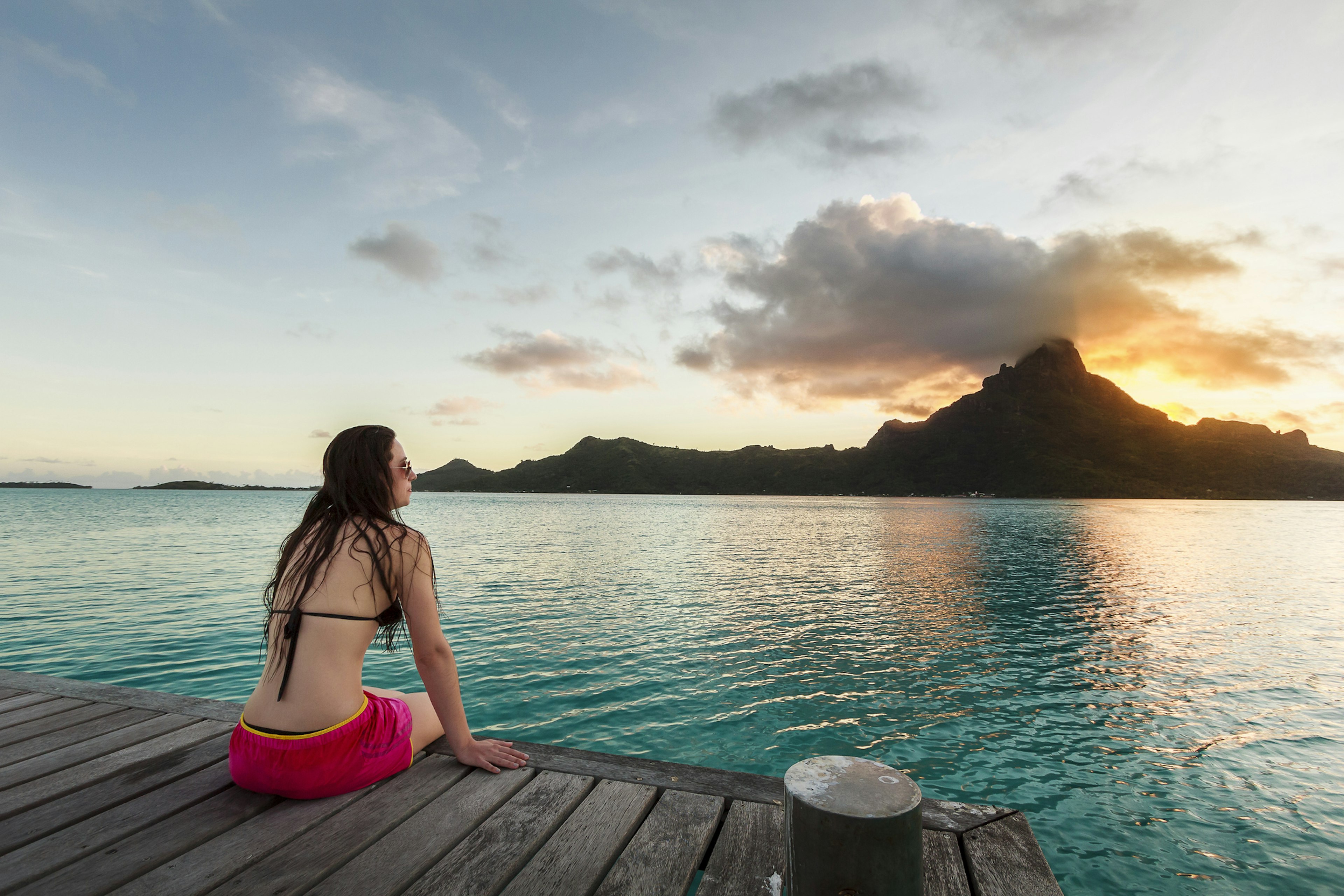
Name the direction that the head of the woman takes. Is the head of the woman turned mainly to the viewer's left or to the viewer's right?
to the viewer's right

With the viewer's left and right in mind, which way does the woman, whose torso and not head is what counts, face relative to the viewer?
facing away from the viewer and to the right of the viewer

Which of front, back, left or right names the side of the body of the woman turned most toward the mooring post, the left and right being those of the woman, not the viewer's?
right
